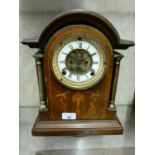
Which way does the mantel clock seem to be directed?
toward the camera
